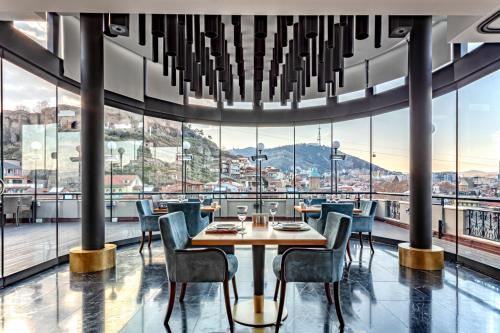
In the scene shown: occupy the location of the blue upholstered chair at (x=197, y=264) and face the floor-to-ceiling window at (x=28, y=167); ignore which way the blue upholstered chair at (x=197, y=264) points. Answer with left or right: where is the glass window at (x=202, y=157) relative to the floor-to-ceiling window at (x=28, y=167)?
right

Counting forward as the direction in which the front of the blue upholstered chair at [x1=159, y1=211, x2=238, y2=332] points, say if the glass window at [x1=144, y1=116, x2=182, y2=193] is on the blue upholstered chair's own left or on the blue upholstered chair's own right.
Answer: on the blue upholstered chair's own left
